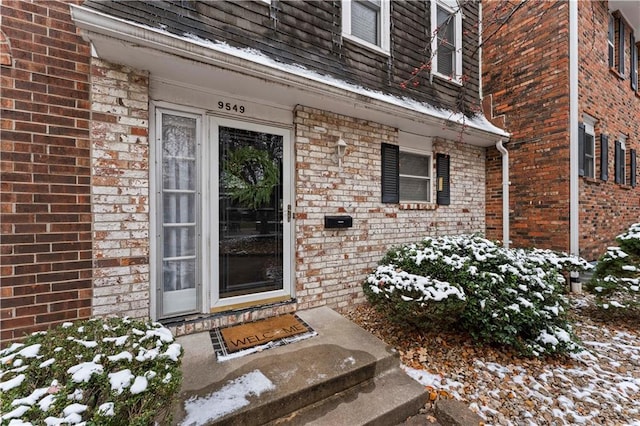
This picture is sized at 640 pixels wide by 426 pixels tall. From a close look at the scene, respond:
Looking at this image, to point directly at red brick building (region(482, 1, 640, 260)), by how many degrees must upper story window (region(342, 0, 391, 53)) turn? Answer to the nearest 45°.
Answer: approximately 90° to its left

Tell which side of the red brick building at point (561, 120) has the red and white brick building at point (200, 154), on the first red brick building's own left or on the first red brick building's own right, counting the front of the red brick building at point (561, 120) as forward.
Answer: on the first red brick building's own right

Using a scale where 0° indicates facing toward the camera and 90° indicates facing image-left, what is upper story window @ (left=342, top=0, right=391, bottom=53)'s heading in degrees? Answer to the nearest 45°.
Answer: approximately 315°

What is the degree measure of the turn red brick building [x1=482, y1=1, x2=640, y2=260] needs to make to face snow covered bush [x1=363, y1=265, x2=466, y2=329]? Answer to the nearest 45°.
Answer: approximately 45° to its right

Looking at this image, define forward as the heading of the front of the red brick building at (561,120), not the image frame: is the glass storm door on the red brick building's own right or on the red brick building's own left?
on the red brick building's own right
